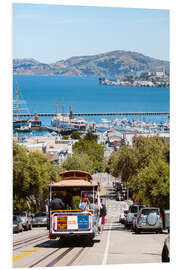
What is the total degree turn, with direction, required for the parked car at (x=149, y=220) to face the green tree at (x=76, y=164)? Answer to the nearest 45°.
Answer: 0° — it already faces it

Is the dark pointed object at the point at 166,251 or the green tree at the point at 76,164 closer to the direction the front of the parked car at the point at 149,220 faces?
the green tree

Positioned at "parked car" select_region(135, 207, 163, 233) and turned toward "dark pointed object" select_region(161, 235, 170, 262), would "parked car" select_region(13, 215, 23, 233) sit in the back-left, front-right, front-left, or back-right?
back-right

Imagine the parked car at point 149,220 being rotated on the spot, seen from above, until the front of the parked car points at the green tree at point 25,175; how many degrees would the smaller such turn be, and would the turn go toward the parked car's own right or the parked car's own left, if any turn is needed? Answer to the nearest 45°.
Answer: approximately 45° to the parked car's own left

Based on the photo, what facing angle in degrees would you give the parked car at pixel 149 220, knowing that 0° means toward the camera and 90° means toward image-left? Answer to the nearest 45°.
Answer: approximately 180°

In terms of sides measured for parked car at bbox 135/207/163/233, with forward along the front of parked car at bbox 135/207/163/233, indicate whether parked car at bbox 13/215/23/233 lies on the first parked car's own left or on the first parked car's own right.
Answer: on the first parked car's own left

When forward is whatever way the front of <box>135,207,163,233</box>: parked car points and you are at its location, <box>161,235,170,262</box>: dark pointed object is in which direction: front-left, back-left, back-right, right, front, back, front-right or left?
back
